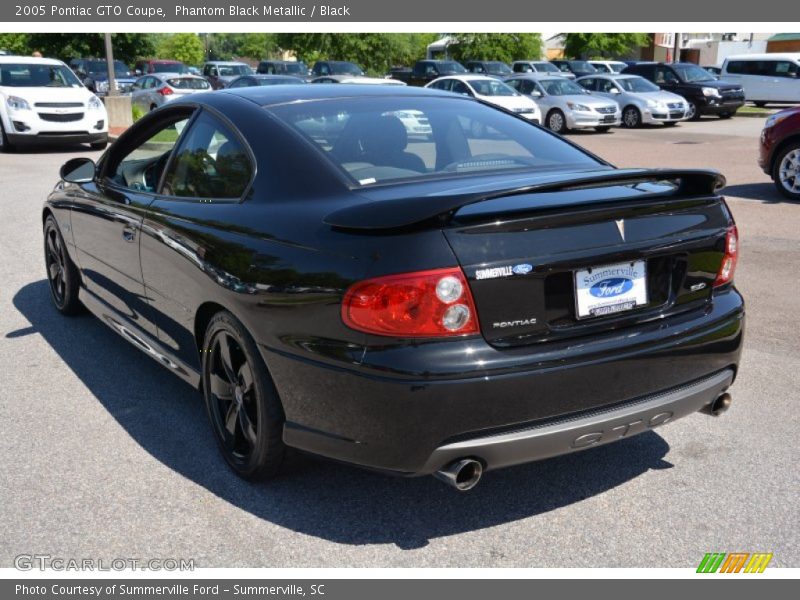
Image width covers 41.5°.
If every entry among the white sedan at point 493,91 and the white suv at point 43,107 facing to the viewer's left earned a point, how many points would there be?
0

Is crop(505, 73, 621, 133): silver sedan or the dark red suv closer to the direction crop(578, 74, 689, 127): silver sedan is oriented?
the dark red suv

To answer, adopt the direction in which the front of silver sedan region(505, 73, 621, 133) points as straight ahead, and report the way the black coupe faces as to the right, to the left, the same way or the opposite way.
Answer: the opposite way

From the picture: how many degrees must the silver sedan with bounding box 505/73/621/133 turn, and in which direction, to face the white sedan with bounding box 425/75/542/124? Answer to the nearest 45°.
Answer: approximately 90° to its right

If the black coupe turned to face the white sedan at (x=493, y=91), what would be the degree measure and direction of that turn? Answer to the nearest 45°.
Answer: approximately 45° to its right

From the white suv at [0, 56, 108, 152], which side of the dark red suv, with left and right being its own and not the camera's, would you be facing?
front

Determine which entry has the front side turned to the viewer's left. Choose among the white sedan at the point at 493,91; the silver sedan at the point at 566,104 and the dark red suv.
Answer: the dark red suv

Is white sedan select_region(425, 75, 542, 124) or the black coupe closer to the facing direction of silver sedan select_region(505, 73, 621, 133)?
the black coupe

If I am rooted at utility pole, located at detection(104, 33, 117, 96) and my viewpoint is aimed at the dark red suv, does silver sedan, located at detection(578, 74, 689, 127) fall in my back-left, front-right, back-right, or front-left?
front-left

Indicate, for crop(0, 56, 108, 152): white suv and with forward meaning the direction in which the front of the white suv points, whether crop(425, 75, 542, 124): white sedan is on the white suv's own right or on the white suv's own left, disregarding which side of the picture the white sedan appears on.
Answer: on the white suv's own left

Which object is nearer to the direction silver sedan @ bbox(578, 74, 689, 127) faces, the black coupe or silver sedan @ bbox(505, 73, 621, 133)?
the black coupe

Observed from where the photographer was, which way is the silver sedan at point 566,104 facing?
facing the viewer and to the right of the viewer

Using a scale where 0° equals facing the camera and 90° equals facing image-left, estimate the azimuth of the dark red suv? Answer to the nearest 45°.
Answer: approximately 90°

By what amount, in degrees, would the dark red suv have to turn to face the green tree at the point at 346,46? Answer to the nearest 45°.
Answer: approximately 45° to its right

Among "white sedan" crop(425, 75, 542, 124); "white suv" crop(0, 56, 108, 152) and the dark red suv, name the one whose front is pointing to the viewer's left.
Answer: the dark red suv

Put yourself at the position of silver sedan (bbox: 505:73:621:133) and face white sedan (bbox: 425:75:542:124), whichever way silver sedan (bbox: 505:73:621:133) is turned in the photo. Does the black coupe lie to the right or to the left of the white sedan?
left
